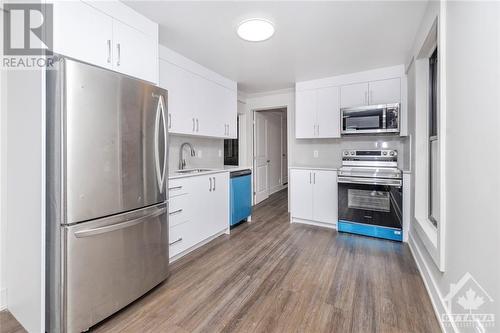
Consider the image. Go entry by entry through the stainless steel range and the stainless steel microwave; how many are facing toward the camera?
2

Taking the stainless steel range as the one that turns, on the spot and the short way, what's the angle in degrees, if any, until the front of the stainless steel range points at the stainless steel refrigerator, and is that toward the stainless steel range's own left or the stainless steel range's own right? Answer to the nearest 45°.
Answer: approximately 45° to the stainless steel range's own right

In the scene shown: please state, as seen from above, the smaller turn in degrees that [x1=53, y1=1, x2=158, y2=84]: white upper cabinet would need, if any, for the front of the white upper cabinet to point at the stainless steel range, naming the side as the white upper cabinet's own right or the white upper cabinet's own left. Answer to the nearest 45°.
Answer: approximately 45° to the white upper cabinet's own left

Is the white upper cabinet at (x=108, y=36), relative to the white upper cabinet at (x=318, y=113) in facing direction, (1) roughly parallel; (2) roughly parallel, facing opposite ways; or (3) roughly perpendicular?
roughly perpendicular

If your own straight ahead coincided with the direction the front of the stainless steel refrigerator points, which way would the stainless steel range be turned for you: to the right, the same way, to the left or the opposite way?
to the right

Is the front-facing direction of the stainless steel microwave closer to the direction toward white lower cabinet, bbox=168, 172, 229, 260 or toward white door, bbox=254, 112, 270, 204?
the white lower cabinet

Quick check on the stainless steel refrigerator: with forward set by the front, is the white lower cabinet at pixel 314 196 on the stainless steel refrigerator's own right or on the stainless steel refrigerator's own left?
on the stainless steel refrigerator's own left

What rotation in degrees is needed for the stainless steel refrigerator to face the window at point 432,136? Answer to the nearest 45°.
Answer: approximately 45° to its left

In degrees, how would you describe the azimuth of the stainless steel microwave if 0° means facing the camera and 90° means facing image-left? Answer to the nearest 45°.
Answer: approximately 0°

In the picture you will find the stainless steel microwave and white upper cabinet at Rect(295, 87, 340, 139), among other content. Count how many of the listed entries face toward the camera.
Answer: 2

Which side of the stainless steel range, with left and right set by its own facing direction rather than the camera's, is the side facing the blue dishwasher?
right

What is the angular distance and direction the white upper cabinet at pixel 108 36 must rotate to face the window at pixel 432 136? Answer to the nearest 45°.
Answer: approximately 45° to its left
